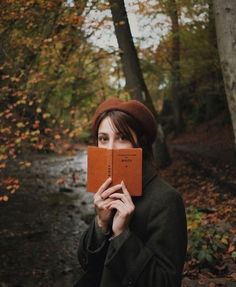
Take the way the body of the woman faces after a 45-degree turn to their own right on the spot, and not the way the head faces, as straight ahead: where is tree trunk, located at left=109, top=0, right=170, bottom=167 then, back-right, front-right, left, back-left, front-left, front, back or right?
right

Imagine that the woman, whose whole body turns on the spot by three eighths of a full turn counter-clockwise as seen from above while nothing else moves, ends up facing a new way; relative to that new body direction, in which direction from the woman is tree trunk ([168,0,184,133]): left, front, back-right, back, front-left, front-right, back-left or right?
left

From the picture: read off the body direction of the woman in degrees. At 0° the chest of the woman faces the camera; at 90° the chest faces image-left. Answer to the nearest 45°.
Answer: approximately 45°
